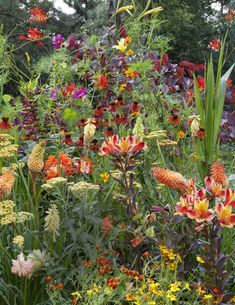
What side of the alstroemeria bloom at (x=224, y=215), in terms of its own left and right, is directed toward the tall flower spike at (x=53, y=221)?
right

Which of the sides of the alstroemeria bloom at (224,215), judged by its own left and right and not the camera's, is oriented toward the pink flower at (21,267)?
right

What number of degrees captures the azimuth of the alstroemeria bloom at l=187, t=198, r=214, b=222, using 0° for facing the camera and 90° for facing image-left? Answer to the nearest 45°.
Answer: approximately 0°

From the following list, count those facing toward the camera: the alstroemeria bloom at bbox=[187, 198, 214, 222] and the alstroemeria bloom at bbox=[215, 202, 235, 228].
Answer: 2

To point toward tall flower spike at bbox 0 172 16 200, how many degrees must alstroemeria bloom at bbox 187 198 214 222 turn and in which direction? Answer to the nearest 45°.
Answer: approximately 90° to its right
